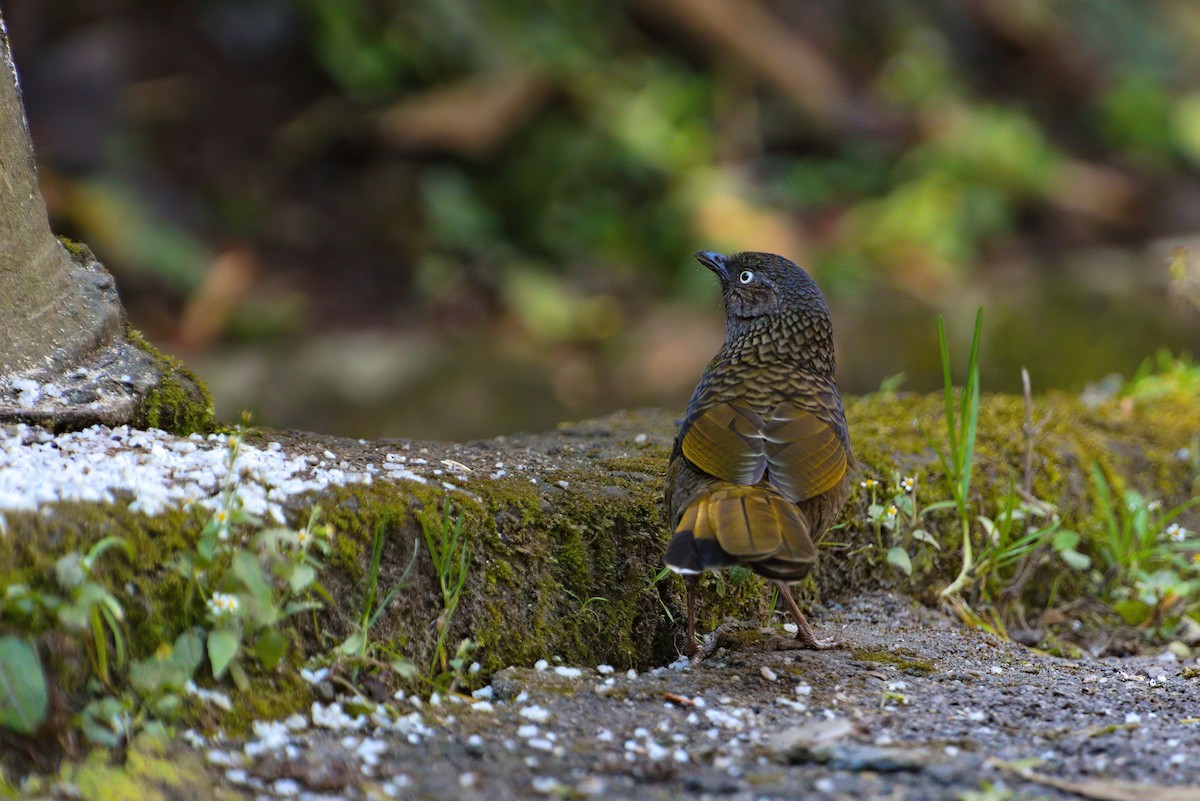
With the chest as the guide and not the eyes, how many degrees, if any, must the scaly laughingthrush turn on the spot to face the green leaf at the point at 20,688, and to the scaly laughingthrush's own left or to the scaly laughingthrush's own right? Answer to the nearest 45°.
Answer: approximately 135° to the scaly laughingthrush's own left

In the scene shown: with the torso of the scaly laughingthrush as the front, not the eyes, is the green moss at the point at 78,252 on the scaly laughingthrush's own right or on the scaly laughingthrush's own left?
on the scaly laughingthrush's own left

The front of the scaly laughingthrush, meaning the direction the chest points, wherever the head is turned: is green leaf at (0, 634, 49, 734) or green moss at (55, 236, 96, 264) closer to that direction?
the green moss

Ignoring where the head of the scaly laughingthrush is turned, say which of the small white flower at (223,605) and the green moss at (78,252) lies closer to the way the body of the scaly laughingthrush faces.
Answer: the green moss

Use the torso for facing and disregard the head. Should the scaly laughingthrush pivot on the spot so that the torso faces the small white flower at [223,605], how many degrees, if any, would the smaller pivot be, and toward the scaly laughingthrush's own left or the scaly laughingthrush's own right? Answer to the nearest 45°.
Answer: approximately 135° to the scaly laughingthrush's own left

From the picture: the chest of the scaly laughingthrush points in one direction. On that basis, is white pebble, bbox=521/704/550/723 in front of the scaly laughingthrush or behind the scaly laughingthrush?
behind

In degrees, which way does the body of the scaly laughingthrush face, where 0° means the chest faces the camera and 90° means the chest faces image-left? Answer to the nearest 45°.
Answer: approximately 180°
